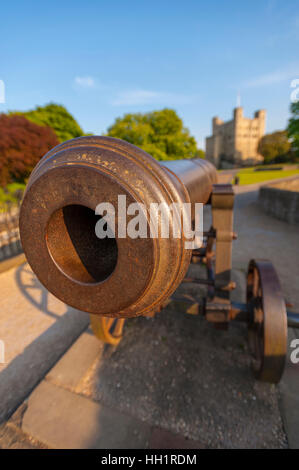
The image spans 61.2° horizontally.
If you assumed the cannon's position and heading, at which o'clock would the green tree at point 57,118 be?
The green tree is roughly at 4 o'clock from the cannon.

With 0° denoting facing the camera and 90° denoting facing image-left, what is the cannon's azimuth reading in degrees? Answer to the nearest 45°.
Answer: approximately 45°

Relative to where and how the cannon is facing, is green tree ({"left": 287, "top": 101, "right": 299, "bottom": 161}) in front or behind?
behind

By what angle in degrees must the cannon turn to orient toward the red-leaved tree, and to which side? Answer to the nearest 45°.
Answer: approximately 90° to its right
